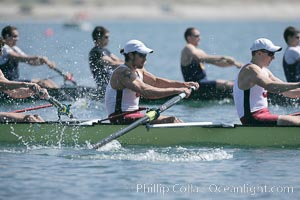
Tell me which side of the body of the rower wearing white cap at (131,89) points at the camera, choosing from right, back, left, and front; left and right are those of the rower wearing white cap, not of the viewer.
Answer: right

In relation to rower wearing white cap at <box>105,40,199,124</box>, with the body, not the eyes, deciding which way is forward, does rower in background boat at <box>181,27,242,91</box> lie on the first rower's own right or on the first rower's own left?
on the first rower's own left

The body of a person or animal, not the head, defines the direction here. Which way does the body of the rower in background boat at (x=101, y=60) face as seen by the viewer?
to the viewer's right

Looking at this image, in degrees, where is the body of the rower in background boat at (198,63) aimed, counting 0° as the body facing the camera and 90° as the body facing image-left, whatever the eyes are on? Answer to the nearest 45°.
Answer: approximately 270°

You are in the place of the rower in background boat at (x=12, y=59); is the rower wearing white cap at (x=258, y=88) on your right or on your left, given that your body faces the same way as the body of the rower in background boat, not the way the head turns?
on your right

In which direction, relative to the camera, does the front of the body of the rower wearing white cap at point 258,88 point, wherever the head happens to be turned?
to the viewer's right

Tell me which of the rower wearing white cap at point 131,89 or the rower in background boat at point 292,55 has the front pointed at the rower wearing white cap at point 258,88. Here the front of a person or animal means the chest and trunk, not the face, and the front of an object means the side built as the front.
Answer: the rower wearing white cap at point 131,89

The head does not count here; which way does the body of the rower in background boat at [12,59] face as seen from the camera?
to the viewer's right
